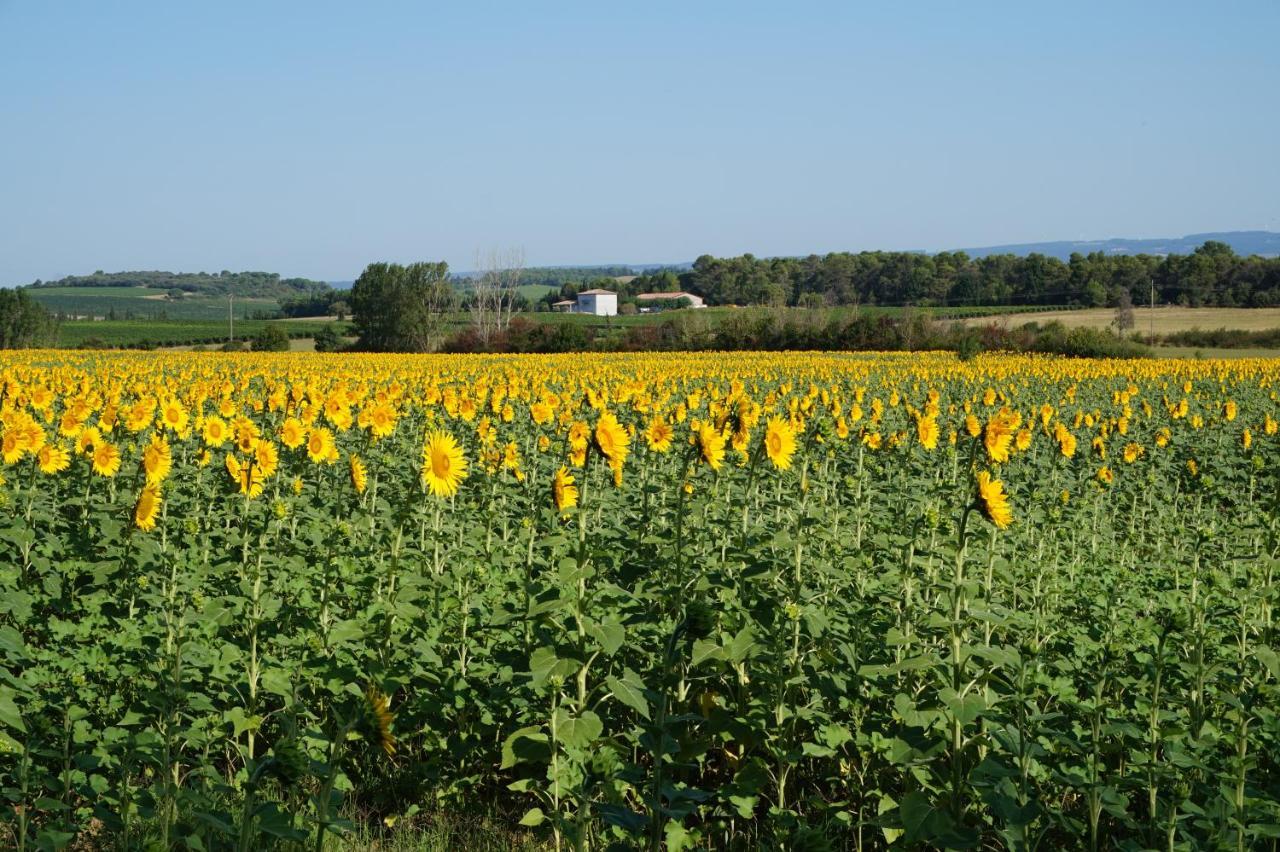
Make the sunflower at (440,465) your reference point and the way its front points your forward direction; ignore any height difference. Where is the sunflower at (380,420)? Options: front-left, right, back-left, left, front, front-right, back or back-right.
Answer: back-left

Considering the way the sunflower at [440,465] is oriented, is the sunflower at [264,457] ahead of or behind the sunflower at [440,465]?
behind

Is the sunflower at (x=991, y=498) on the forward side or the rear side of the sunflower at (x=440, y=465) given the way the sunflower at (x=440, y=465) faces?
on the forward side

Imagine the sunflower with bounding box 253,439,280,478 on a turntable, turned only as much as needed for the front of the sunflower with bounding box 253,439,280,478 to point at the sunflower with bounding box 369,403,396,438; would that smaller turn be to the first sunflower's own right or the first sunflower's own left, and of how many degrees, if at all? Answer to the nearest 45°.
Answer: approximately 90° to the first sunflower's own left

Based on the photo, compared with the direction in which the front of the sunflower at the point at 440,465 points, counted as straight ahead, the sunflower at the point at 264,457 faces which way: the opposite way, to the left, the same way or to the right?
the same way

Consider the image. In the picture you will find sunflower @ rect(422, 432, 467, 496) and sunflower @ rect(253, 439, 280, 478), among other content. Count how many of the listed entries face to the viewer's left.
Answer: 0

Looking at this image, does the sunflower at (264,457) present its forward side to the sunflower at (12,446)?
no

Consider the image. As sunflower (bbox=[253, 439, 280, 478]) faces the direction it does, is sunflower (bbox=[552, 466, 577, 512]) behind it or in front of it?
in front

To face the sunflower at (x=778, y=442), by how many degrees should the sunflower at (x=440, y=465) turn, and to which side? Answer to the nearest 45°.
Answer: approximately 45° to its left

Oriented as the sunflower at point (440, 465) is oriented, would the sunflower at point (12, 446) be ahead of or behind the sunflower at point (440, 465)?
behind

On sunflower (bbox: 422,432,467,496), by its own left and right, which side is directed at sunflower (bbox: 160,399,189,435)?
back

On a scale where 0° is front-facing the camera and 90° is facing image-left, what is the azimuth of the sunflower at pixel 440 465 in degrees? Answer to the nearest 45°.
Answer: approximately 315°
